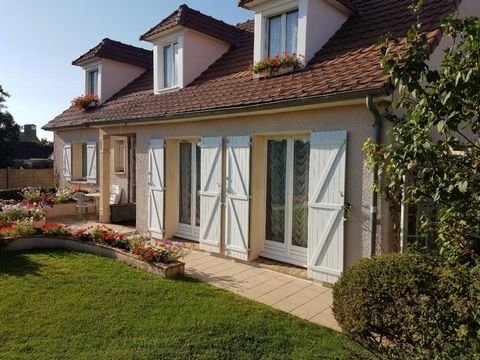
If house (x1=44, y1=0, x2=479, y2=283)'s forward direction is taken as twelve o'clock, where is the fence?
The fence is roughly at 3 o'clock from the house.

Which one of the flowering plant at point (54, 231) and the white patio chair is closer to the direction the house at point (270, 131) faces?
the flowering plant

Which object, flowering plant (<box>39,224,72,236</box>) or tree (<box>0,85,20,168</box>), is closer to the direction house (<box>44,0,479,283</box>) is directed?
the flowering plant

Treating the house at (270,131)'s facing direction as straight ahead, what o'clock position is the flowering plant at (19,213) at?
The flowering plant is roughly at 2 o'clock from the house.

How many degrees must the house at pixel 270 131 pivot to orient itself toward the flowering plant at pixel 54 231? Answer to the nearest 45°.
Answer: approximately 45° to its right

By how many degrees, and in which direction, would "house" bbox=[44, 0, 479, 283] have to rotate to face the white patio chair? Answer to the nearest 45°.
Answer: approximately 90° to its right

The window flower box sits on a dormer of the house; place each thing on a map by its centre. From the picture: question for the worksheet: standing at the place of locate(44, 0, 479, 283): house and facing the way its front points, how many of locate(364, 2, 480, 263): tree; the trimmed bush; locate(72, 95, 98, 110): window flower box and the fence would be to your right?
2

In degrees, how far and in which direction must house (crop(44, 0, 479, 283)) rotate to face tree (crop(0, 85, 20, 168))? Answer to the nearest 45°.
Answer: approximately 90° to its right

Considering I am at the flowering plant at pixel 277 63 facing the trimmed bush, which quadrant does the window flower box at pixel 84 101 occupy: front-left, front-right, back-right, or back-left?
back-right

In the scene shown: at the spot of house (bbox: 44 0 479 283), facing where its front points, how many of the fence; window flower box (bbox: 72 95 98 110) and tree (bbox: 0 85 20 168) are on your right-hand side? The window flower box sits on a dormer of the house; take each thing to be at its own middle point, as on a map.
3

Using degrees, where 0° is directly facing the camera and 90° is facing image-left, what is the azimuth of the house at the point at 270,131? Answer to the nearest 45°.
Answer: approximately 45°

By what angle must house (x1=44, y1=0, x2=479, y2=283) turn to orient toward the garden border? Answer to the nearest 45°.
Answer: approximately 45° to its right

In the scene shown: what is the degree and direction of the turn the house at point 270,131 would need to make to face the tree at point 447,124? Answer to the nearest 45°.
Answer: approximately 45° to its left
